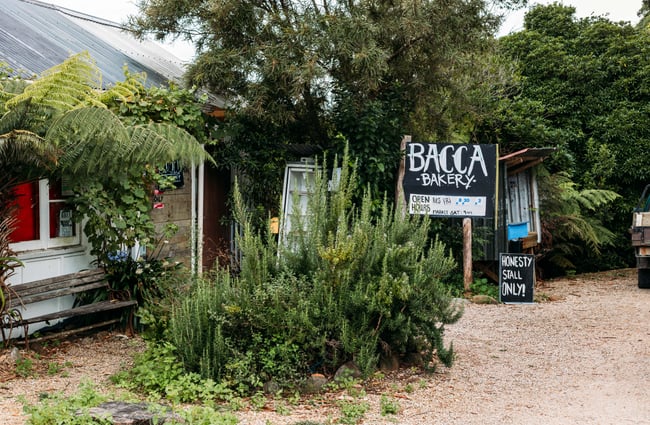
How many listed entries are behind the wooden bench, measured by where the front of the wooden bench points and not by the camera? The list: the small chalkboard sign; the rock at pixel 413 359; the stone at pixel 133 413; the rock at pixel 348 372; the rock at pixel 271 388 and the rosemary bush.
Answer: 0

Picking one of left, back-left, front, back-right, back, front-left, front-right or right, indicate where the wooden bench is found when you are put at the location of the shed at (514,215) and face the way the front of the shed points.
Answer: right

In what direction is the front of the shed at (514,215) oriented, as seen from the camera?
facing the viewer and to the right of the viewer

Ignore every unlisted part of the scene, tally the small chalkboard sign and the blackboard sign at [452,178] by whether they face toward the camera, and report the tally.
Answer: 2

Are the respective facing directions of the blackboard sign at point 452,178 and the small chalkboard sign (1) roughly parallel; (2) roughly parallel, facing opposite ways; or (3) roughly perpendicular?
roughly parallel

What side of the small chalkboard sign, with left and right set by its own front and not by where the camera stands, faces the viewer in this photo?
front

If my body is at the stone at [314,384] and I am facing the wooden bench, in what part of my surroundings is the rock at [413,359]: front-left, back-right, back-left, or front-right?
back-right

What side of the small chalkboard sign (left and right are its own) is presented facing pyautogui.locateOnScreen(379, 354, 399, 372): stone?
front

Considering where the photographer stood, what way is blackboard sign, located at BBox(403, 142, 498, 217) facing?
facing the viewer

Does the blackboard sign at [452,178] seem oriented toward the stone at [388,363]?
yes

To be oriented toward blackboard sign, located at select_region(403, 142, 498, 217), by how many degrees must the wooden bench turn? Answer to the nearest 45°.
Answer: approximately 45° to its left

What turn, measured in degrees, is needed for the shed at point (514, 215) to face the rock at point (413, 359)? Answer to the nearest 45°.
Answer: approximately 45° to its right
